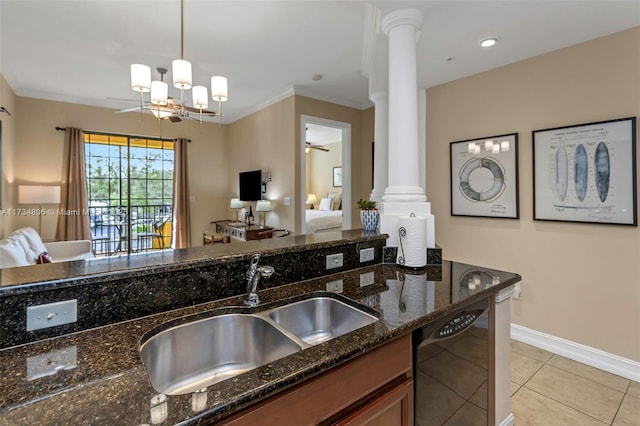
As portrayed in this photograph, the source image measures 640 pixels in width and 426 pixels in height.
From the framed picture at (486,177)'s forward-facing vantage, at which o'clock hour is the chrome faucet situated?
The chrome faucet is roughly at 11 o'clock from the framed picture.

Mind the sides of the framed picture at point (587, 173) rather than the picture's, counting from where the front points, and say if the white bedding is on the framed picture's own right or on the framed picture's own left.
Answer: on the framed picture's own right

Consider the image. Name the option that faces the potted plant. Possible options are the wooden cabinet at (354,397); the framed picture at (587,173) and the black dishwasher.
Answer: the framed picture

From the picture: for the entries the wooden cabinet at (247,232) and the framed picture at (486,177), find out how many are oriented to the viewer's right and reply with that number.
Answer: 0

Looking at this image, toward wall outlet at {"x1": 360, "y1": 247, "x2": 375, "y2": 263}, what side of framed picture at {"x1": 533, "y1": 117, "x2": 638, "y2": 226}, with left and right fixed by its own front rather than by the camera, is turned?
front

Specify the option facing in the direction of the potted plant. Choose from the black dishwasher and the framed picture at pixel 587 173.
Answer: the framed picture

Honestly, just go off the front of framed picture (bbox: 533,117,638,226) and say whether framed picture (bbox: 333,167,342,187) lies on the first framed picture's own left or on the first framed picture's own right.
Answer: on the first framed picture's own right

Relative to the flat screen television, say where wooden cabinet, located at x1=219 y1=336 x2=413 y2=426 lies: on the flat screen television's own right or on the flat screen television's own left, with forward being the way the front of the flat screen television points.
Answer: on the flat screen television's own left

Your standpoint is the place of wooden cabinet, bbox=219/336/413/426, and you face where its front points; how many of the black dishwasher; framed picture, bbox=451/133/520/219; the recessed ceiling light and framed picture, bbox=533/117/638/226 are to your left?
4

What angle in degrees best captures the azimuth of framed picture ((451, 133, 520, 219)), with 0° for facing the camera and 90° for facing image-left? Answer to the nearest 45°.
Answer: approximately 45°

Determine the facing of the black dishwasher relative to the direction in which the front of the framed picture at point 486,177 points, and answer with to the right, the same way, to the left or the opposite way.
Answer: to the left

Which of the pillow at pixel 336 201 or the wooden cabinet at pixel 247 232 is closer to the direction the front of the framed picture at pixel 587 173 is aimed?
the wooden cabinet

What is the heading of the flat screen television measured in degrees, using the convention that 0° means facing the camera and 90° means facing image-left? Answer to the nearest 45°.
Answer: approximately 45°

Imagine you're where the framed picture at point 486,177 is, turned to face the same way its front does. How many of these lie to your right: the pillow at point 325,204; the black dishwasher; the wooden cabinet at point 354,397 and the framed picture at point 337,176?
2
